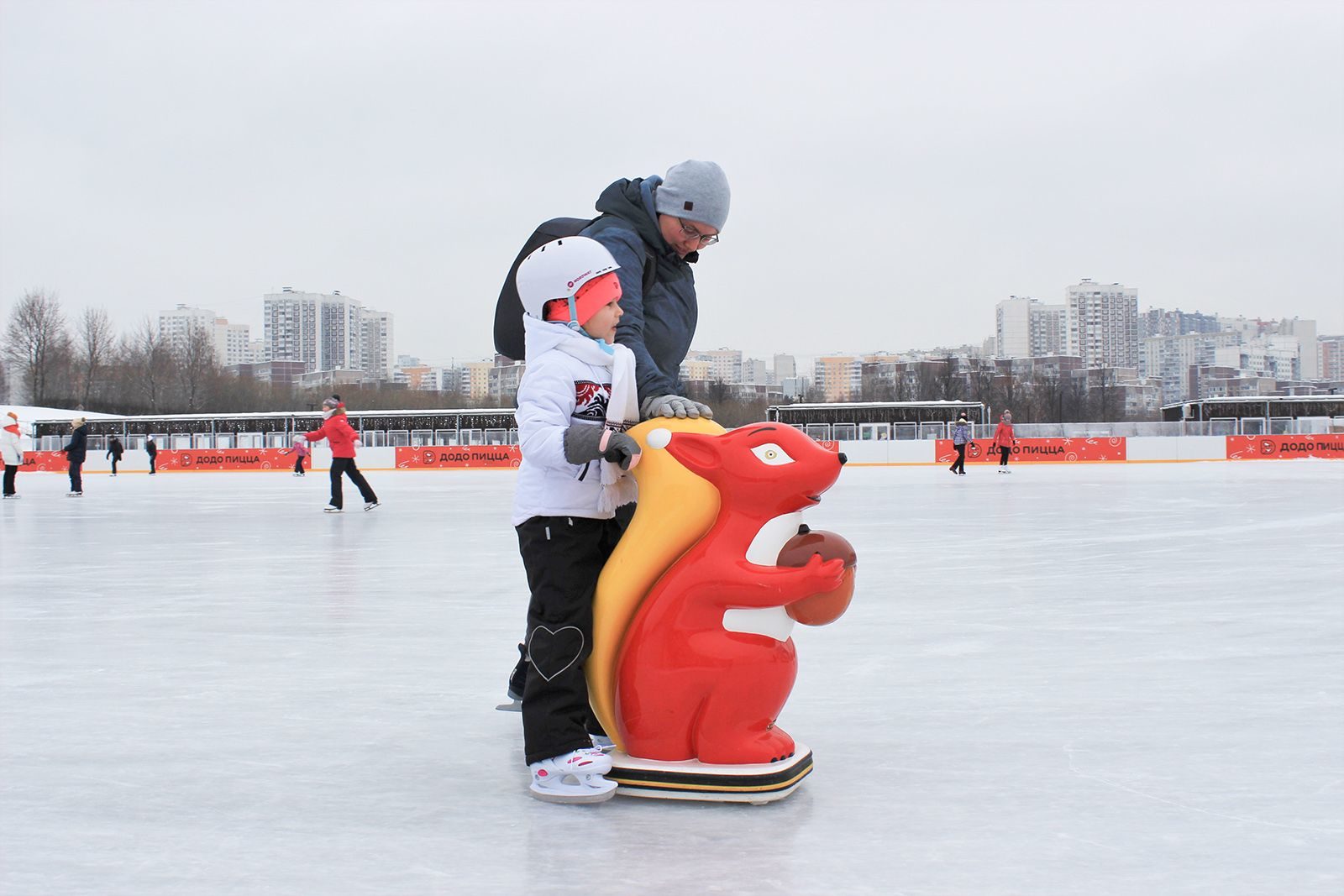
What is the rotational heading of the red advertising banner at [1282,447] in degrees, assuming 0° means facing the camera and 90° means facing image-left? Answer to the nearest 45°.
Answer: approximately 0°

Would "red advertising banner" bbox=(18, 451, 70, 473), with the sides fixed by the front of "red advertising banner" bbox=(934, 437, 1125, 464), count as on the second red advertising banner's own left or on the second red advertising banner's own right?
on the second red advertising banner's own right

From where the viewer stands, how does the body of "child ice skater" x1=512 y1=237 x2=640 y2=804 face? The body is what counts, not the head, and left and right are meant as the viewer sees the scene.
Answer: facing to the right of the viewer

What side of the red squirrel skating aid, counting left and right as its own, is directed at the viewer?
right

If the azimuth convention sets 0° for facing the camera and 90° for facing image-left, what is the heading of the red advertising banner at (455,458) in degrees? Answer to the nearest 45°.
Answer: approximately 0°

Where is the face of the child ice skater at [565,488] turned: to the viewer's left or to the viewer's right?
to the viewer's right

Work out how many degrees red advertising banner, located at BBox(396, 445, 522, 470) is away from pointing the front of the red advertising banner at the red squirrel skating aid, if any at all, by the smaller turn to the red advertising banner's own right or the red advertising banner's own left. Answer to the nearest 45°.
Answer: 0° — it already faces it

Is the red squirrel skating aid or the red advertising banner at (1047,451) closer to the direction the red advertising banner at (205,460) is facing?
the red squirrel skating aid

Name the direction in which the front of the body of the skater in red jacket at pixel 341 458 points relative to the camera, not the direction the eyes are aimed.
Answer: to the viewer's left

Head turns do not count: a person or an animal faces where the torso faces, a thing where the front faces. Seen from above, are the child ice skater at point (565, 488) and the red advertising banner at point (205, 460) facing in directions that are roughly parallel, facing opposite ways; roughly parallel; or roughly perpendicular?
roughly perpendicular
